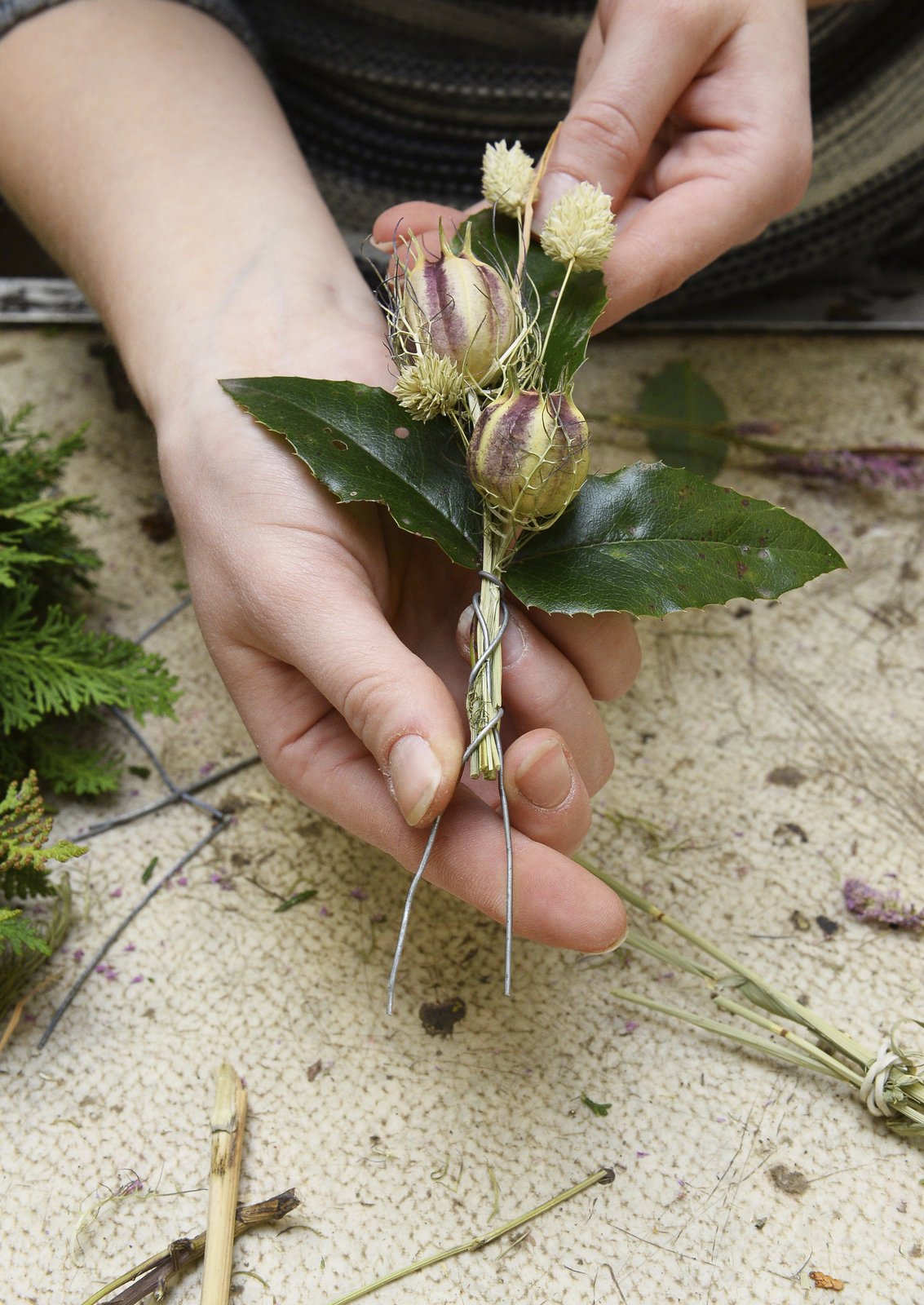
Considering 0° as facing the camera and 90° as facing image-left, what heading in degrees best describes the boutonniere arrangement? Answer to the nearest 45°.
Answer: approximately 0°
